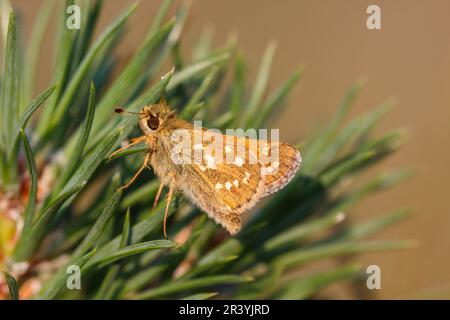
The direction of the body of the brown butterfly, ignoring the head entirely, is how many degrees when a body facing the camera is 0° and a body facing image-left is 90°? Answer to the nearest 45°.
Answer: approximately 90°
